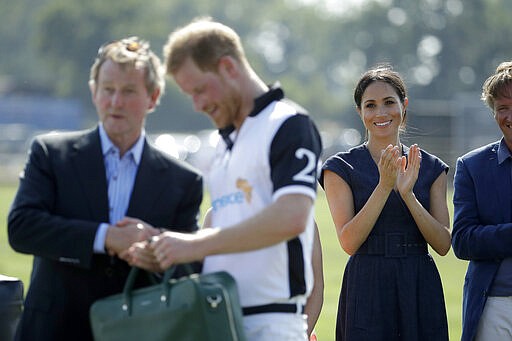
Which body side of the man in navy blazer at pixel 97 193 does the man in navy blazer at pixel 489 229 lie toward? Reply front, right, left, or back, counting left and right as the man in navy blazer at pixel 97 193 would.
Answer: left

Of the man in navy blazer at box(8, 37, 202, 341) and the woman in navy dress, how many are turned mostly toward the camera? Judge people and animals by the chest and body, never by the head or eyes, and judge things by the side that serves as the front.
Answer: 2

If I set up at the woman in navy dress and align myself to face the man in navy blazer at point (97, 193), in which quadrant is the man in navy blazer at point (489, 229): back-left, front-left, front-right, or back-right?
back-left

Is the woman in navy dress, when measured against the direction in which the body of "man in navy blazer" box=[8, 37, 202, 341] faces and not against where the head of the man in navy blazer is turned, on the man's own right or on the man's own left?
on the man's own left

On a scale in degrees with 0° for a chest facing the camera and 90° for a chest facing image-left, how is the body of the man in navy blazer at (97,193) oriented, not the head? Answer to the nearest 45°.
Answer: approximately 0°

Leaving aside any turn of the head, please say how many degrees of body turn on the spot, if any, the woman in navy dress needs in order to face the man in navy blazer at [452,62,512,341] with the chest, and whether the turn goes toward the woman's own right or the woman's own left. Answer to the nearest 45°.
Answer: approximately 90° to the woman's own left

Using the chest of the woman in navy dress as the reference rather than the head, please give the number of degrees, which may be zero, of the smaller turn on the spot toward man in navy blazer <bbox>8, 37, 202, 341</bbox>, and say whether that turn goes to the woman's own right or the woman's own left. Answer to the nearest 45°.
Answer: approximately 45° to the woman's own right
